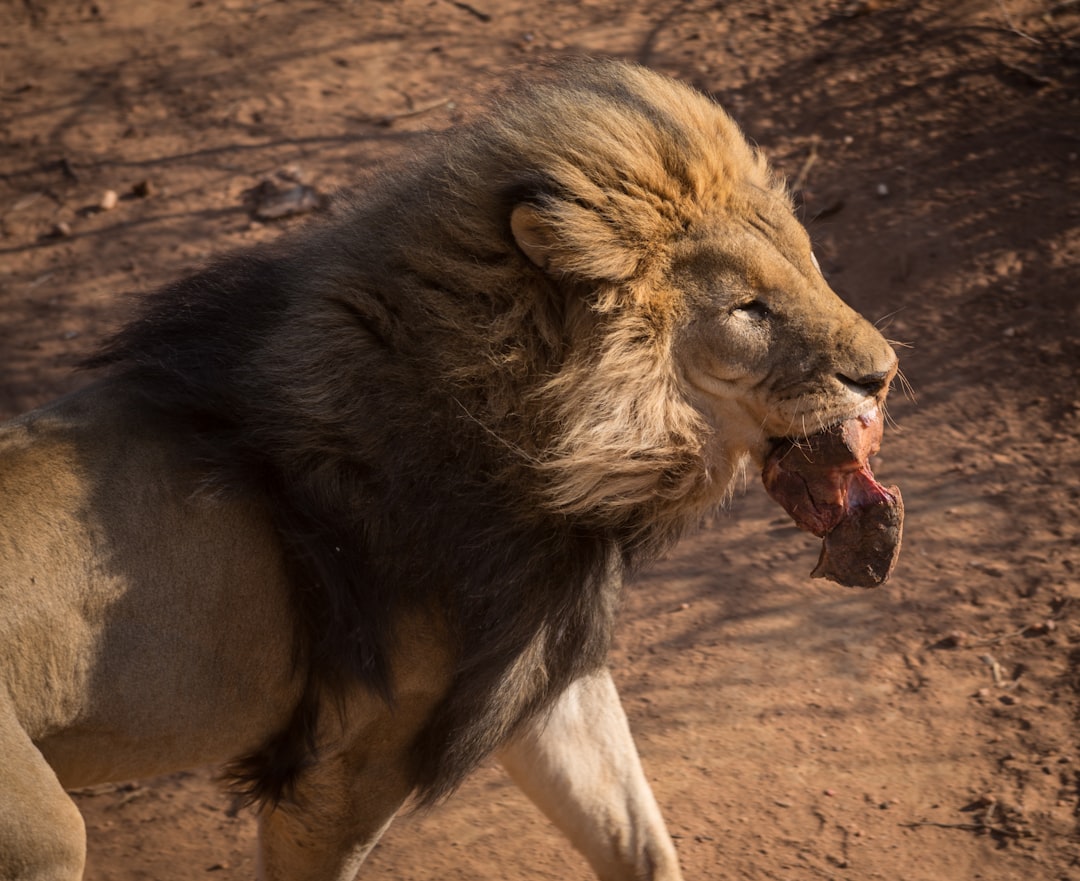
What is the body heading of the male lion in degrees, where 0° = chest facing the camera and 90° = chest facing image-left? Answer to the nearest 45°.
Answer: approximately 270°
